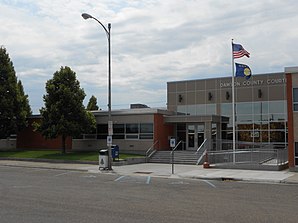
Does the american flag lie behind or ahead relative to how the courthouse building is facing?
ahead

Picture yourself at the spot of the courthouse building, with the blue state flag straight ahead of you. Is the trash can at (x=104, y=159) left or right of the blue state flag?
right

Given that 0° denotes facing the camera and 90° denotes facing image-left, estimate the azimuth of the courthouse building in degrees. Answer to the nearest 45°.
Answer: approximately 0°

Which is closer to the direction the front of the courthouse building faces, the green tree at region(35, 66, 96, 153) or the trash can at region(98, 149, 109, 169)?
the trash can

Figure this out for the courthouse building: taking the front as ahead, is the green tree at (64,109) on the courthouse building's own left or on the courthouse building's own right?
on the courthouse building's own right

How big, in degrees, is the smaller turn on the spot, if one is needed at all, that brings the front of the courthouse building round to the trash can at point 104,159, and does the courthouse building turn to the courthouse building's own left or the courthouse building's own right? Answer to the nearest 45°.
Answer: approximately 45° to the courthouse building's own right

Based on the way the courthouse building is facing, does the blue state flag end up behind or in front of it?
in front

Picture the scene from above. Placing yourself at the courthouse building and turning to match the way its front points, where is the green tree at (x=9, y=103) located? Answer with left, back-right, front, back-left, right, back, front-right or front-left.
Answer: right
